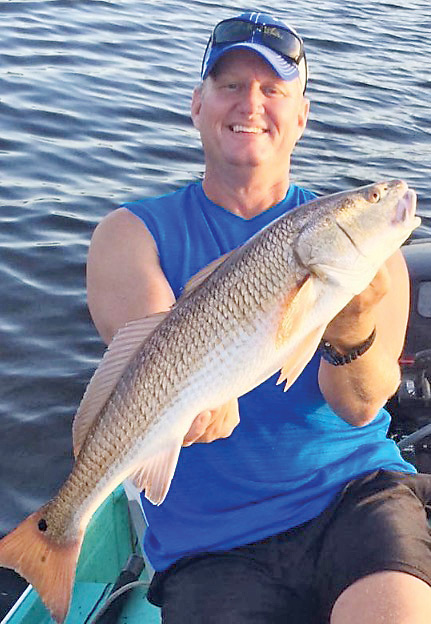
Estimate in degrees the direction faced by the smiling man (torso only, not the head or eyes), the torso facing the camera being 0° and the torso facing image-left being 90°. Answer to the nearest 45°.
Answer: approximately 0°
